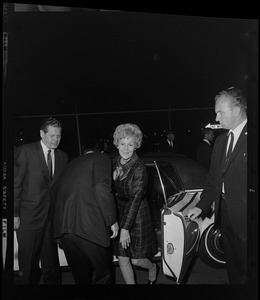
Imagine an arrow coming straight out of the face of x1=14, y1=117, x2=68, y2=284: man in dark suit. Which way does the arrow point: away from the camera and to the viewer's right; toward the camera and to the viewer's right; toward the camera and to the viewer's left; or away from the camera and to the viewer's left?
toward the camera and to the viewer's right

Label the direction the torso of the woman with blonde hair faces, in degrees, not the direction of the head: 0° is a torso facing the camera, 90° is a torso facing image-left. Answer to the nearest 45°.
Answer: approximately 45°

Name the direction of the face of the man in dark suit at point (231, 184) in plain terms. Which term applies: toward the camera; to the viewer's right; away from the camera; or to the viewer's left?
to the viewer's left

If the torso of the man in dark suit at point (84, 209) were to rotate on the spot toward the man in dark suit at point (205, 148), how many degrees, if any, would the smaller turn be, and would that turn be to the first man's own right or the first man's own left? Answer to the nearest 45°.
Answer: approximately 45° to the first man's own right

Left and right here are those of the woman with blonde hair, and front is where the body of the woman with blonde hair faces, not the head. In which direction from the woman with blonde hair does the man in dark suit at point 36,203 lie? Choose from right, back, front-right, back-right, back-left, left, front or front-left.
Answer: front-right

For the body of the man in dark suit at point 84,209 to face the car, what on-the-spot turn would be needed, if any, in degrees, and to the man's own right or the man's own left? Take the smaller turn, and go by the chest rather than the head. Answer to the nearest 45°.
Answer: approximately 45° to the man's own right

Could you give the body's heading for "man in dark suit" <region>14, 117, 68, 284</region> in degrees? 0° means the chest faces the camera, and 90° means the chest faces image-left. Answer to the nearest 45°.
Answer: approximately 315°

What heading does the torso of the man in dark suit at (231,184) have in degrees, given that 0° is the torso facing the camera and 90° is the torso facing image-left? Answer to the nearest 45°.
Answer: approximately 45°

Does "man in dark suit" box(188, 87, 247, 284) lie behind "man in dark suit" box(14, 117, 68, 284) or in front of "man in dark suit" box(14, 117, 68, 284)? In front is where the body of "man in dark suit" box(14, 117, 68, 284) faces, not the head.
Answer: in front

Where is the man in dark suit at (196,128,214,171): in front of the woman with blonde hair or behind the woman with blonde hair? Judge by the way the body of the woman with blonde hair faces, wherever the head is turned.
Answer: behind

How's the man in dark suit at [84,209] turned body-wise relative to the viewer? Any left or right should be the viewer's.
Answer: facing away from the viewer and to the right of the viewer
